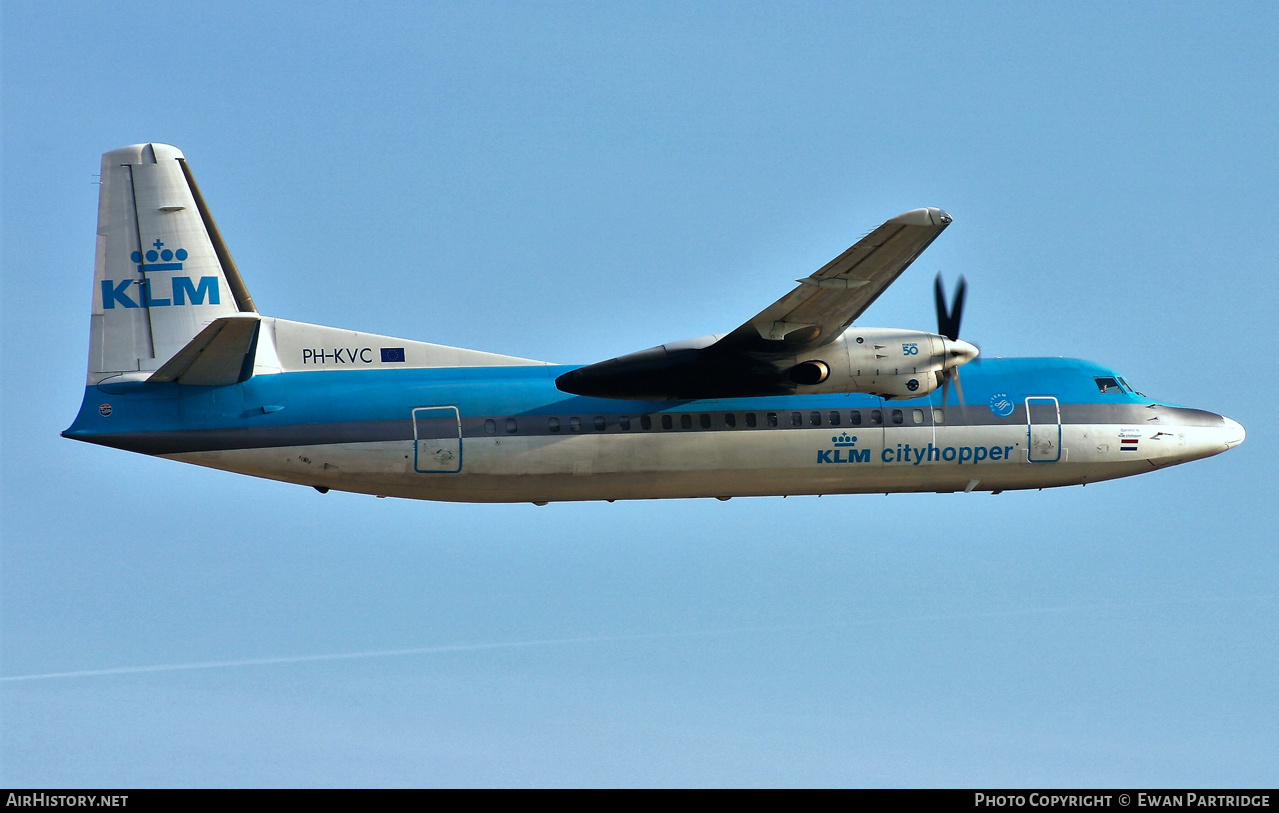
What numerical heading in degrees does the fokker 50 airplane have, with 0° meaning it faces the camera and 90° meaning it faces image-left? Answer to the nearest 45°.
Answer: approximately 270°
